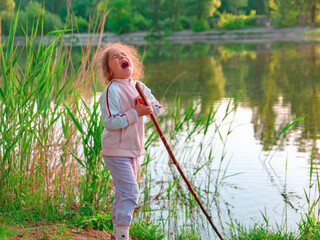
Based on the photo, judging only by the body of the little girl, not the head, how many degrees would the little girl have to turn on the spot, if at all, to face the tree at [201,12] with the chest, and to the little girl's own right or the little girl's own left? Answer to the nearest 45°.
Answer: approximately 135° to the little girl's own left

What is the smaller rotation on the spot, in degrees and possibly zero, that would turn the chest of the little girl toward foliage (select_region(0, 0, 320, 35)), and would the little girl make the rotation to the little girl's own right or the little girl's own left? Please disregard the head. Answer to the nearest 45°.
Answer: approximately 135° to the little girl's own left

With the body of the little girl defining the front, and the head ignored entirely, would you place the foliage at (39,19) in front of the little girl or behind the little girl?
behind

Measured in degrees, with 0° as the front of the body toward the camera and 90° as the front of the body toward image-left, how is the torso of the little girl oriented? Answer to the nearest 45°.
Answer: approximately 315°

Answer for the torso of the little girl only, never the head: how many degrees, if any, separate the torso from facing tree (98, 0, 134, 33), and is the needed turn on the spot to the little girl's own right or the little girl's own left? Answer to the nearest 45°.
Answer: approximately 135° to the little girl's own left

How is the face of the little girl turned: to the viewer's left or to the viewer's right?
to the viewer's right

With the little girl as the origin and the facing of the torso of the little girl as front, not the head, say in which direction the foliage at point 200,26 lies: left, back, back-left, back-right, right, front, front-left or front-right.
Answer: back-left

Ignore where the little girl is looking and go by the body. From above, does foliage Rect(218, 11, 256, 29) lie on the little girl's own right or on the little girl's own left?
on the little girl's own left
